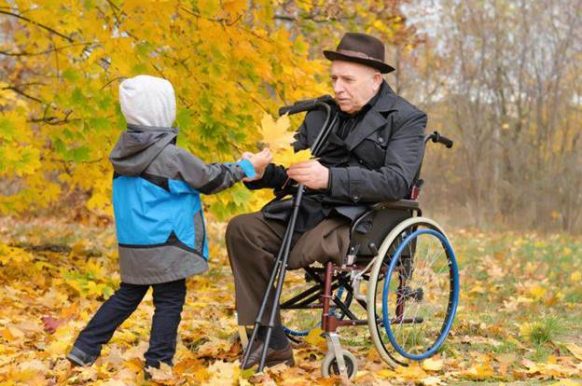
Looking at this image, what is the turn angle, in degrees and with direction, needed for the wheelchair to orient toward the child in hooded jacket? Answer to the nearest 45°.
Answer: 0° — it already faces them

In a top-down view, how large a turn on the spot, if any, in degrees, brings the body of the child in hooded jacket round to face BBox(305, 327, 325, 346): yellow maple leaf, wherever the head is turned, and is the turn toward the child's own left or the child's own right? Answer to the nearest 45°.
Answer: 0° — they already face it

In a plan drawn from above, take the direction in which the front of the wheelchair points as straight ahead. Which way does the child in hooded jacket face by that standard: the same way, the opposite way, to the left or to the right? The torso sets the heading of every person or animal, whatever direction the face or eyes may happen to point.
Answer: the opposite way

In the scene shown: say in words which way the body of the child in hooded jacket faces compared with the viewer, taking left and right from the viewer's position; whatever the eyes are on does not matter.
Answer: facing away from the viewer and to the right of the viewer

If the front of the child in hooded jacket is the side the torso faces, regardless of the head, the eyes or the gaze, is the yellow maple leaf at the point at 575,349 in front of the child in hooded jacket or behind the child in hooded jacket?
in front

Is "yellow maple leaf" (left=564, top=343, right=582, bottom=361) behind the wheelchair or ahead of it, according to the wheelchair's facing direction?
behind
